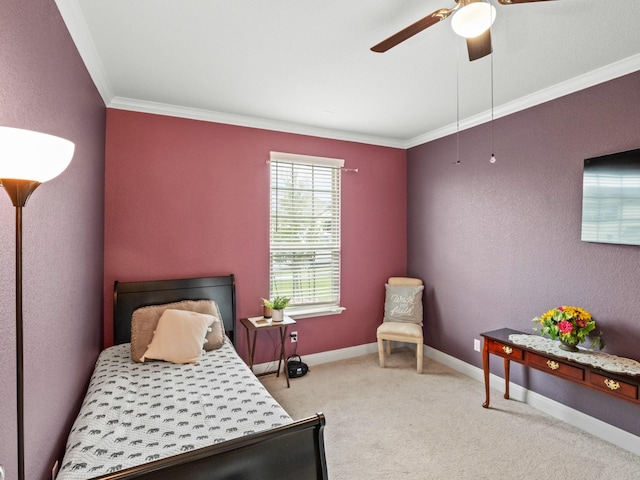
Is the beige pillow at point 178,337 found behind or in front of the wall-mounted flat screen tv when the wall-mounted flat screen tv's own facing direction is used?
in front

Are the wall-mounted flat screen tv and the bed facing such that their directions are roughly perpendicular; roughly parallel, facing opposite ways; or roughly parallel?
roughly perpendicular

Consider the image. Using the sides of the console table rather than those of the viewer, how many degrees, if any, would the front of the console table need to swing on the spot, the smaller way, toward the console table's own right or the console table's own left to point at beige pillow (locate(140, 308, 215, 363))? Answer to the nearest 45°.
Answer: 0° — it already faces it

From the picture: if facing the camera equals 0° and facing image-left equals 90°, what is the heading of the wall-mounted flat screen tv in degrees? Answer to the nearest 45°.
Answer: approximately 45°

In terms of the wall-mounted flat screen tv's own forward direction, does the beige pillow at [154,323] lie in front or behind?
in front

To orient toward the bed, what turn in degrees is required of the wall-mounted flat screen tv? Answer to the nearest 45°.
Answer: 0° — it already faces it

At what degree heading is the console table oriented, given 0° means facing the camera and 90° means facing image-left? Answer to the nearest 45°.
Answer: approximately 45°

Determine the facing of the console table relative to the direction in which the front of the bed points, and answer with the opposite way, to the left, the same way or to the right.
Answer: to the right
